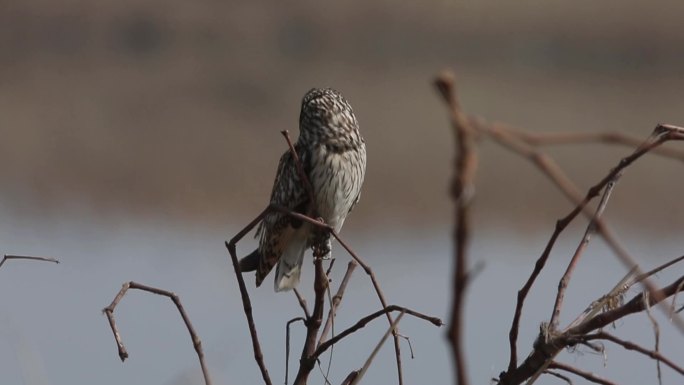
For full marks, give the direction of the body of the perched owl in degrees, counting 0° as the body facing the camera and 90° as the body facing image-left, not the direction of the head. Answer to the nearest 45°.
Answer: approximately 315°

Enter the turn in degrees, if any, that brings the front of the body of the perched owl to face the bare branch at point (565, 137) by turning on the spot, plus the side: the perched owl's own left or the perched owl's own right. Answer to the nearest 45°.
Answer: approximately 45° to the perched owl's own right

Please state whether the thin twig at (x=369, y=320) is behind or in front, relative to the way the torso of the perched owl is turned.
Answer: in front

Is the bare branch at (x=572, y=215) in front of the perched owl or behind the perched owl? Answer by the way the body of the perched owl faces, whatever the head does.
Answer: in front

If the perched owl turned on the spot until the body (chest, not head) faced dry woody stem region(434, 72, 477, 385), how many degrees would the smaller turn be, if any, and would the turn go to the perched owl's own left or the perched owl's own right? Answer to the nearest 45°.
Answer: approximately 45° to the perched owl's own right
